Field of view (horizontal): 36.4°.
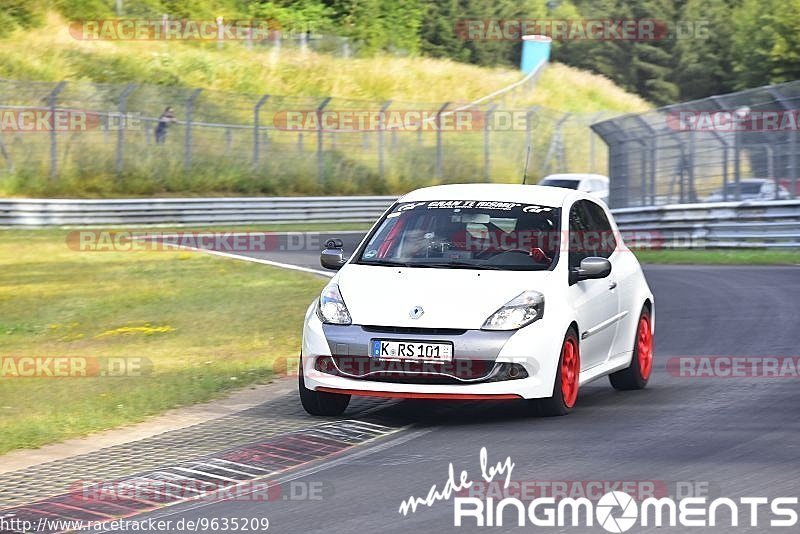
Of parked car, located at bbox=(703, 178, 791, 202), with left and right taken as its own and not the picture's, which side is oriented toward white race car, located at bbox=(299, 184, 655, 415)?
left

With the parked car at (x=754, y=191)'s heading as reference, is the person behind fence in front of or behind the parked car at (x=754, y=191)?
in front

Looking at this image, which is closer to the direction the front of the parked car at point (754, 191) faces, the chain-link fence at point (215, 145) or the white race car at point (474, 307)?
the chain-link fence

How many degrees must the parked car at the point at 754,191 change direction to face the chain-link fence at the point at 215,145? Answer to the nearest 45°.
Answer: approximately 45° to its right

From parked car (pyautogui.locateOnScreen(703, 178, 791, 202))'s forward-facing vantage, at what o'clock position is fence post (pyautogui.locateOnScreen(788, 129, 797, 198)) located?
The fence post is roughly at 8 o'clock from the parked car.

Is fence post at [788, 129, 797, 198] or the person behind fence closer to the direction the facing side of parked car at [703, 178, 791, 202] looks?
the person behind fence

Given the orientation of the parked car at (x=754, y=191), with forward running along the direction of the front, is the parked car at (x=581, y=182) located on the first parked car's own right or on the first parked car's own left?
on the first parked car's own right

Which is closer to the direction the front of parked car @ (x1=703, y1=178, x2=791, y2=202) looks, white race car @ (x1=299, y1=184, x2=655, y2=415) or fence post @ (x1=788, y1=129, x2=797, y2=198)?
the white race car
